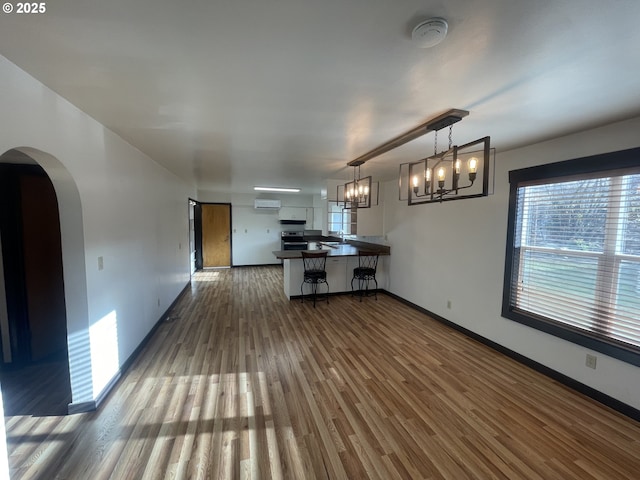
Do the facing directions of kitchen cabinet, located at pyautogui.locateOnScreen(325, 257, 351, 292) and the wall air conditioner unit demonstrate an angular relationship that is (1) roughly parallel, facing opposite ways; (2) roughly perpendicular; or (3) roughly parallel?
roughly parallel

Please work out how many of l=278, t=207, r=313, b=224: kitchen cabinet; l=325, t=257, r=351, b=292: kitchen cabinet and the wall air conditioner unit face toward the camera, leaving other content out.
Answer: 3

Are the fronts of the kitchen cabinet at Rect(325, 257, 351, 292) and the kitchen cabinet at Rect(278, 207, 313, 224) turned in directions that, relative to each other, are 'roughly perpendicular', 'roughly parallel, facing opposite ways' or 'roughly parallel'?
roughly parallel

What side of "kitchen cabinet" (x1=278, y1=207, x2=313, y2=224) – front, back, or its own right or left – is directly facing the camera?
front

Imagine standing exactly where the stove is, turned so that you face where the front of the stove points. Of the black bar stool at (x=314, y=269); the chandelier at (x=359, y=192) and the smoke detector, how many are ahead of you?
3

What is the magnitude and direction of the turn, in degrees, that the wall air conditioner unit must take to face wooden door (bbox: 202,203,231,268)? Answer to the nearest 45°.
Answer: approximately 90° to its right

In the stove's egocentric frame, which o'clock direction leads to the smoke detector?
The smoke detector is roughly at 12 o'clock from the stove.

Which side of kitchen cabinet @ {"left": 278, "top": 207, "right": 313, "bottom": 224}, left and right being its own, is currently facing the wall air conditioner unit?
right

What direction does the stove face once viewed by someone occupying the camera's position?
facing the viewer

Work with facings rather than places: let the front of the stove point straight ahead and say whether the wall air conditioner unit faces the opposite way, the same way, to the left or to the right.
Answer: the same way

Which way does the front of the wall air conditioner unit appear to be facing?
toward the camera

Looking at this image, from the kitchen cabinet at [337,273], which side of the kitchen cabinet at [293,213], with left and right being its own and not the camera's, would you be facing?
front

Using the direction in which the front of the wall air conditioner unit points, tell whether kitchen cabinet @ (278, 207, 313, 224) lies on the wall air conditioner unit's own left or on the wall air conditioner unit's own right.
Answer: on the wall air conditioner unit's own left

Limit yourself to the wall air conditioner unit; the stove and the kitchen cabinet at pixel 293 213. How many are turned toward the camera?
3

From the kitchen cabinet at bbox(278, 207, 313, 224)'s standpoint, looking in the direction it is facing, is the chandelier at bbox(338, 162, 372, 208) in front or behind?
in front
